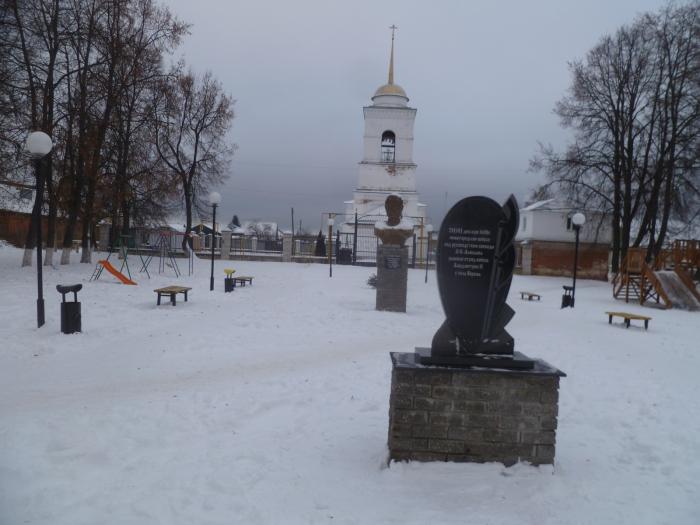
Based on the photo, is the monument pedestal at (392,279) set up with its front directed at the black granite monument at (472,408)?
yes

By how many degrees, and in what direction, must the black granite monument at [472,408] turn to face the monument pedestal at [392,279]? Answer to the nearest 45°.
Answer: approximately 180°

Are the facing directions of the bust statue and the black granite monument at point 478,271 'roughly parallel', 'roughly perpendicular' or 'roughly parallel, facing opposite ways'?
roughly parallel

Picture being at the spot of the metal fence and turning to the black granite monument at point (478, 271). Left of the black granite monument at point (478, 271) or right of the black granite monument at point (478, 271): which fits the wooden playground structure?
left

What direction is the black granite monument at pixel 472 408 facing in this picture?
toward the camera

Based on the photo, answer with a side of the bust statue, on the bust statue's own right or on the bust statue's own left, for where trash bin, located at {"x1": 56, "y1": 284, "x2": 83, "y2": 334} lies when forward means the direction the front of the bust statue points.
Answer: on the bust statue's own right

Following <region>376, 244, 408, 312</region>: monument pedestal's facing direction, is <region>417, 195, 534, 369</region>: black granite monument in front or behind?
in front

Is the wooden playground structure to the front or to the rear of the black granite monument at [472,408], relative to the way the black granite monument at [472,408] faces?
to the rear

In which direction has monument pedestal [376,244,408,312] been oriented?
toward the camera

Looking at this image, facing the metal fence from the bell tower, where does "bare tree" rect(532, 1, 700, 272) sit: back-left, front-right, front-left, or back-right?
front-left

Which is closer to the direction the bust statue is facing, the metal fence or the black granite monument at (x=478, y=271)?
the black granite monument

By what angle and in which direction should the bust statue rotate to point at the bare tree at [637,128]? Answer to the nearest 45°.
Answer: approximately 135° to its left

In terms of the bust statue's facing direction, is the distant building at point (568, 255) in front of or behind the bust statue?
behind

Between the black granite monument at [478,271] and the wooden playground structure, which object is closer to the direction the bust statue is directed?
the black granite monument

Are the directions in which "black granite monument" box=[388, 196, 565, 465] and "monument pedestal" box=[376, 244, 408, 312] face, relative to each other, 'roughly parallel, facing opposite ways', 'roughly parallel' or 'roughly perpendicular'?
roughly parallel

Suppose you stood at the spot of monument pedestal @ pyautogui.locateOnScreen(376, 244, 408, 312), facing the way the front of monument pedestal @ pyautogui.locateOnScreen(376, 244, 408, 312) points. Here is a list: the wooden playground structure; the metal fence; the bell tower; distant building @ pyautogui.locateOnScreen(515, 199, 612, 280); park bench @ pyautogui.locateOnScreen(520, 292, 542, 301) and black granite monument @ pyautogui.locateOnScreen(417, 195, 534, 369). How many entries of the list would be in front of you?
1
